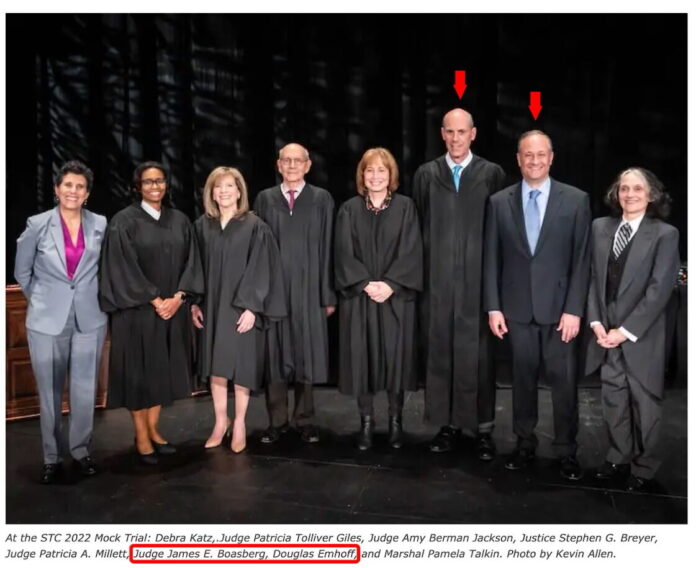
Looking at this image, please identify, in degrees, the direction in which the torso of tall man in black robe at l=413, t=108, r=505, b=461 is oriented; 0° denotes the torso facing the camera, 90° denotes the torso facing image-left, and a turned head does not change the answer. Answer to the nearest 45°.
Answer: approximately 0°

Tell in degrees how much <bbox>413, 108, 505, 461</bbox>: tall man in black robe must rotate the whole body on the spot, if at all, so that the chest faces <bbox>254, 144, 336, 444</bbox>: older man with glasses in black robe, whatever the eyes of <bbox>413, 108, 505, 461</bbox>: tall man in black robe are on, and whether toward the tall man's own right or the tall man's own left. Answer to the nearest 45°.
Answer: approximately 90° to the tall man's own right

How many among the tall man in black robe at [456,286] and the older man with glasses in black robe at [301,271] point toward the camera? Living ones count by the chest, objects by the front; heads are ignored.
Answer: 2

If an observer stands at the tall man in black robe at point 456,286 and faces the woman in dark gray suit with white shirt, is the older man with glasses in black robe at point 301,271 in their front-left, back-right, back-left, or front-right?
back-right

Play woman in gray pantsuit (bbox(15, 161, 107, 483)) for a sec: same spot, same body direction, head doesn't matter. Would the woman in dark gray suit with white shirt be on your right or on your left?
on your left

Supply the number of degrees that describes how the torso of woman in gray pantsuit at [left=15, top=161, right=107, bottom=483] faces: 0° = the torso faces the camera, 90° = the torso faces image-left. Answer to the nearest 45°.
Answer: approximately 0°

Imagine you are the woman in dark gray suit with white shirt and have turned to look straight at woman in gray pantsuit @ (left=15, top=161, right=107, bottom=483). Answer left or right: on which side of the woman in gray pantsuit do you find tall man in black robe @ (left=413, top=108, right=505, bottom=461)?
right

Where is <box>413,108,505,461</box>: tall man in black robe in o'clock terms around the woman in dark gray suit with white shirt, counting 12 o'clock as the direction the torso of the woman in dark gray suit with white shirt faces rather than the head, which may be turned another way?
The tall man in black robe is roughly at 2 o'clock from the woman in dark gray suit with white shirt.
